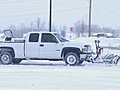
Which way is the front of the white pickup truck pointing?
to the viewer's right
